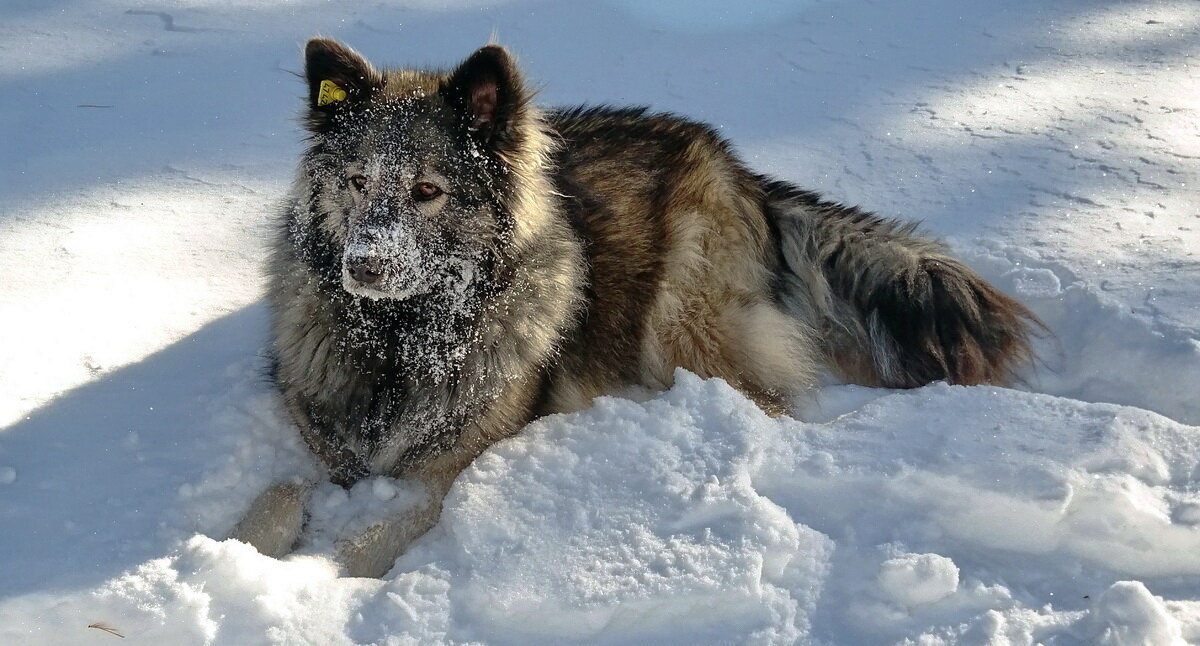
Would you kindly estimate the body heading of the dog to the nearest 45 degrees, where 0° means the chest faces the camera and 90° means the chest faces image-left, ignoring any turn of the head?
approximately 45°
